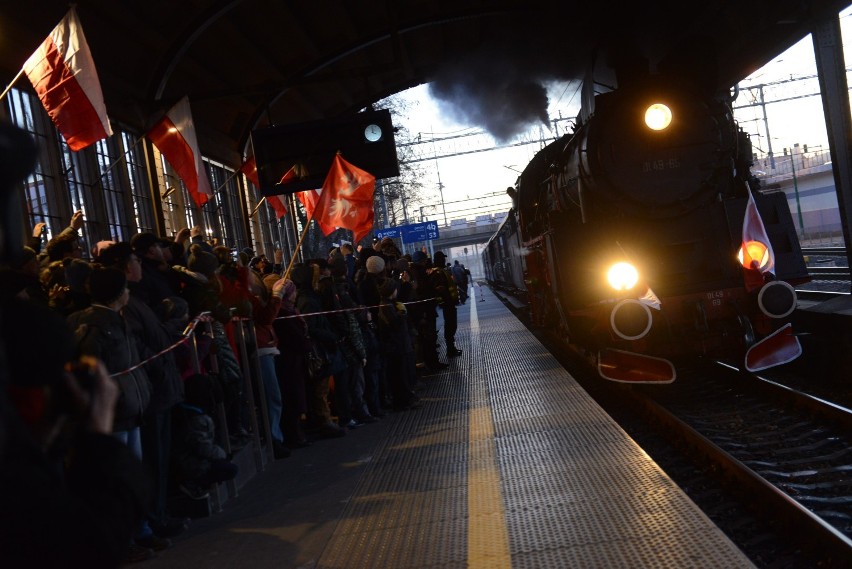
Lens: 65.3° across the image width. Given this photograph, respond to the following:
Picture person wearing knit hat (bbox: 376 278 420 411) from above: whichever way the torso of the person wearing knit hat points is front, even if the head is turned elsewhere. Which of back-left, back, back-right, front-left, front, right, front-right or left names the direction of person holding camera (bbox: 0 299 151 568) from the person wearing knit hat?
right

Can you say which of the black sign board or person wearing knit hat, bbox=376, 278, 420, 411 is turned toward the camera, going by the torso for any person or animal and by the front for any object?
the black sign board

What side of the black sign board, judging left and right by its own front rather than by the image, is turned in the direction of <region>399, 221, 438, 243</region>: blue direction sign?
back

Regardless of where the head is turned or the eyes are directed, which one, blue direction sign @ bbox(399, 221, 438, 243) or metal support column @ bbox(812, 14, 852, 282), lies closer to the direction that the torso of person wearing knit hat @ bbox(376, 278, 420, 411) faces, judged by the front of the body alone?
the metal support column

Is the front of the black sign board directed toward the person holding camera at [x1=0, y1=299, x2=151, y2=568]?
yes

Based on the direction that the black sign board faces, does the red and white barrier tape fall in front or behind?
in front

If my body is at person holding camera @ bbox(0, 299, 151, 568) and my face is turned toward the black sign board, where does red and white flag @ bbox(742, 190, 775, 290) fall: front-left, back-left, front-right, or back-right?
front-right

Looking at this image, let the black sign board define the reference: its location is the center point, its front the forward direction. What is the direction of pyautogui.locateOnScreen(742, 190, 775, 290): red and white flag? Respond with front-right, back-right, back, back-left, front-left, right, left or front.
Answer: front-left

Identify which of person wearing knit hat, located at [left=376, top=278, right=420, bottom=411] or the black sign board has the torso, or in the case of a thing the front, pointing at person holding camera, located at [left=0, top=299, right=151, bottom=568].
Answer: the black sign board

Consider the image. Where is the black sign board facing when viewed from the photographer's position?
facing the viewer

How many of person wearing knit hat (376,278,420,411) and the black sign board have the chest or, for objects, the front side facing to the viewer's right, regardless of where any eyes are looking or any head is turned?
1

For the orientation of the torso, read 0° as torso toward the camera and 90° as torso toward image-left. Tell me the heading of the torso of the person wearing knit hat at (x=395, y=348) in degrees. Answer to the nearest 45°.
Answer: approximately 270°

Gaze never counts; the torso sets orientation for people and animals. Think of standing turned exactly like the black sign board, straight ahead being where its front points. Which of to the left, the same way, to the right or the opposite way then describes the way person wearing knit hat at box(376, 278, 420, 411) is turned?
to the left

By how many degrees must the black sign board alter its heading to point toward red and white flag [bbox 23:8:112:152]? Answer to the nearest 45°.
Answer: approximately 45° to its right
